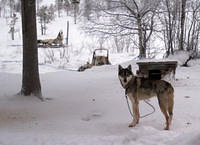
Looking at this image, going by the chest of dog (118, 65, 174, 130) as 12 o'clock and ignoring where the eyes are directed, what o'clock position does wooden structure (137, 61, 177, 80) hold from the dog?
The wooden structure is roughly at 3 o'clock from the dog.

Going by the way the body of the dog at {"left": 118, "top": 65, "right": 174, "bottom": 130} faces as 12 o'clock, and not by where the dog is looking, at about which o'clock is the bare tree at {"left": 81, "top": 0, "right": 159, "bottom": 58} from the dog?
The bare tree is roughly at 3 o'clock from the dog.

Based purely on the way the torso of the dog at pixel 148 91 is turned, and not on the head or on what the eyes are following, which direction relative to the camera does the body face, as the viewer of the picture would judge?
to the viewer's left

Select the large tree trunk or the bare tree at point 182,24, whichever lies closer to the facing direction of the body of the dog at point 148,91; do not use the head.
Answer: the large tree trunk

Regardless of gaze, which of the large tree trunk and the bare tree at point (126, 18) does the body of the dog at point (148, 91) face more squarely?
the large tree trunk

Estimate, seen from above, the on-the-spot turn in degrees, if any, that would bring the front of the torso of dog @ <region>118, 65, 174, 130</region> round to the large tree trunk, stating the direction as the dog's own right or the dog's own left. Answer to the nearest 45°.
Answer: approximately 45° to the dog's own right

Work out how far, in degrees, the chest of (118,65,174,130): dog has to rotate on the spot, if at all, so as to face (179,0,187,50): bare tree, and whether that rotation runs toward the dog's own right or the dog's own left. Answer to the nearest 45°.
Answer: approximately 90° to the dog's own right

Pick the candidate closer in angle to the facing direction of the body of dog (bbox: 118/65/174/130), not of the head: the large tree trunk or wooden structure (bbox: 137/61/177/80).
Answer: the large tree trunk
